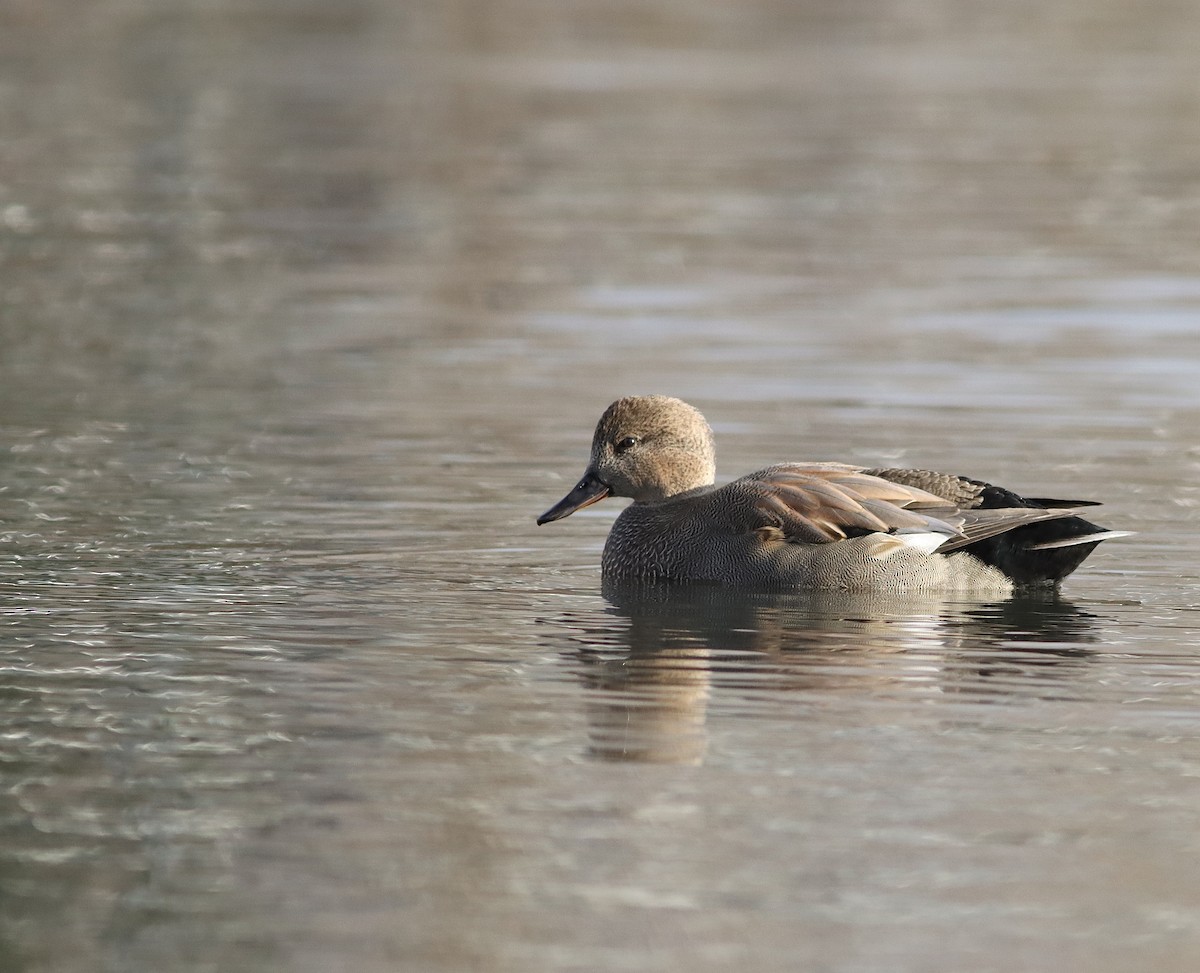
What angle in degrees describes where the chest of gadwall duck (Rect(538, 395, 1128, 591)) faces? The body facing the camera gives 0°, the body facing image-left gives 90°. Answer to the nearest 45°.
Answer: approximately 90°
